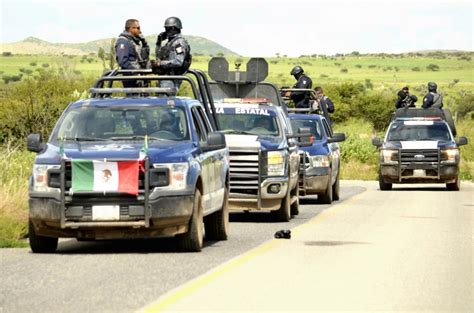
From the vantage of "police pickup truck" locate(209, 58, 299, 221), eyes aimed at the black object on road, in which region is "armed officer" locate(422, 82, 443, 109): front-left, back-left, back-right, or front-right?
back-left

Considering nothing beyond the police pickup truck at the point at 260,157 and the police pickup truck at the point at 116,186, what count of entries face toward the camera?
2

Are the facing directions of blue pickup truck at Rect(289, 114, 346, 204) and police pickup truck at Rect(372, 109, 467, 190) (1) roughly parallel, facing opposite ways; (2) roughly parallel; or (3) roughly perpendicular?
roughly parallel

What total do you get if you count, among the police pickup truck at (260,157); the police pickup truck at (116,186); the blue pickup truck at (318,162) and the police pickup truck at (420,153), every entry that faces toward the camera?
4

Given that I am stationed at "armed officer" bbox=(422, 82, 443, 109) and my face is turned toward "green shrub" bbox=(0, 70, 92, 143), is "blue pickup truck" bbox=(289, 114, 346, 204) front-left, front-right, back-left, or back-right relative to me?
front-left

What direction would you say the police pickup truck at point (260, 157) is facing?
toward the camera

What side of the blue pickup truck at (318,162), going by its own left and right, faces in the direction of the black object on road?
front

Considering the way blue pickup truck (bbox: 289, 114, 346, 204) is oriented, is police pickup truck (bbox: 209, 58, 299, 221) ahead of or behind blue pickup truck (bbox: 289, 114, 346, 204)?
ahead

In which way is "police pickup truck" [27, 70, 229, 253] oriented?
toward the camera

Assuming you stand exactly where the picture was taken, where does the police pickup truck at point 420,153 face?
facing the viewer

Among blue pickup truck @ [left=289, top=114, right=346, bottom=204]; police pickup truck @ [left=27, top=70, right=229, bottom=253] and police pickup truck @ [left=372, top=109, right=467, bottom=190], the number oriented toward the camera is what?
3

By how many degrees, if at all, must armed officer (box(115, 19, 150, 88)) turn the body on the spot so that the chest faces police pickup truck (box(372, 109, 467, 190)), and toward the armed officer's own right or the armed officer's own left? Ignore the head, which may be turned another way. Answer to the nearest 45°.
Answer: approximately 90° to the armed officer's own left

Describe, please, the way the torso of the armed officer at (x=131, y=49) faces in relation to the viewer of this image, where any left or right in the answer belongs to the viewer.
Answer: facing the viewer and to the right of the viewer
